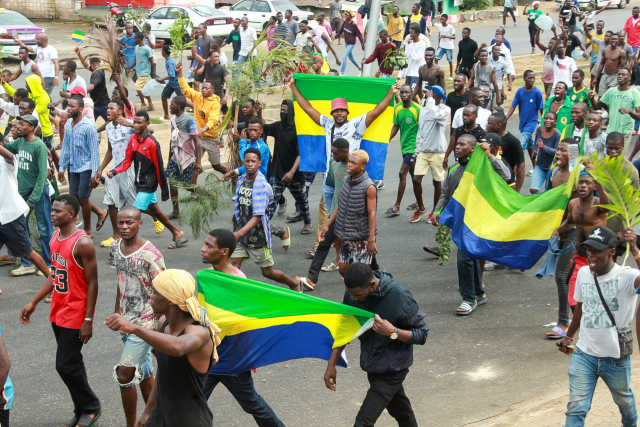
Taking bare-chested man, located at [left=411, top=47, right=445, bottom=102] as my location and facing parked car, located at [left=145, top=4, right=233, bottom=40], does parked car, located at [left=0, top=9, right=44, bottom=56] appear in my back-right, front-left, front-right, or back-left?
front-left

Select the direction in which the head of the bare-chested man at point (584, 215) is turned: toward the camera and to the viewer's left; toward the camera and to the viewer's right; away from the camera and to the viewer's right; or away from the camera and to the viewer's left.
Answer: toward the camera and to the viewer's left

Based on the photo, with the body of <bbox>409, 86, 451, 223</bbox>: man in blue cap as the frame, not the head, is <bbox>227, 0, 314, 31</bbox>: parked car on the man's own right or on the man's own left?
on the man's own right

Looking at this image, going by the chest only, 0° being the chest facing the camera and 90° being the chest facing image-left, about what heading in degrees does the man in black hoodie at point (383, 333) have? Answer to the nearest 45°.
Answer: approximately 45°

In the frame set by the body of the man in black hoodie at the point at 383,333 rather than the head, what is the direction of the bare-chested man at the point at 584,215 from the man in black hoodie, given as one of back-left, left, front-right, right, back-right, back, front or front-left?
back

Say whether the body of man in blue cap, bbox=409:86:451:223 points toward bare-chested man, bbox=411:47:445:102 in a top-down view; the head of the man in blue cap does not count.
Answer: no

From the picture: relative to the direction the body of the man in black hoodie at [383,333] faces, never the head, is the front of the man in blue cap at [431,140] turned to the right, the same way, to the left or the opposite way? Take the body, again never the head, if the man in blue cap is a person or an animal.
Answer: the same way

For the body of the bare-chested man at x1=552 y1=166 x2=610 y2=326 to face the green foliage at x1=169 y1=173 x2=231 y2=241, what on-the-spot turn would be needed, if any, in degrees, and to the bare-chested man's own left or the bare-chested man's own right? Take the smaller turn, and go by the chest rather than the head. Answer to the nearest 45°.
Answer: approximately 45° to the bare-chested man's own right

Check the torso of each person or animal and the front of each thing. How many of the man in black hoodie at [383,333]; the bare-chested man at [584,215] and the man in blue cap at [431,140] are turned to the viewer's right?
0

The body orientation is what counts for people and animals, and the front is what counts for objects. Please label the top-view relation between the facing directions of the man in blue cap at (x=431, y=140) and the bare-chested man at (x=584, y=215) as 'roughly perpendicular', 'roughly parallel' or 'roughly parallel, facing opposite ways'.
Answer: roughly parallel

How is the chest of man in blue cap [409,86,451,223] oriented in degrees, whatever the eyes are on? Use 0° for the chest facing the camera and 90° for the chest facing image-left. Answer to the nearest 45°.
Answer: approximately 45°

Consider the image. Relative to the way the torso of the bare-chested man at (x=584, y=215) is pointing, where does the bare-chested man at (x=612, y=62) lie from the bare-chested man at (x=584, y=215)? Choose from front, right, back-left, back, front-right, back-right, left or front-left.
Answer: back-right

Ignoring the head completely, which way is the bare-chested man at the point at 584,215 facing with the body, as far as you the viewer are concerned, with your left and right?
facing the viewer and to the left of the viewer

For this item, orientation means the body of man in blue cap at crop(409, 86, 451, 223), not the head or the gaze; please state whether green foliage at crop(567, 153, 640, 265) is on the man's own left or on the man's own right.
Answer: on the man's own left
